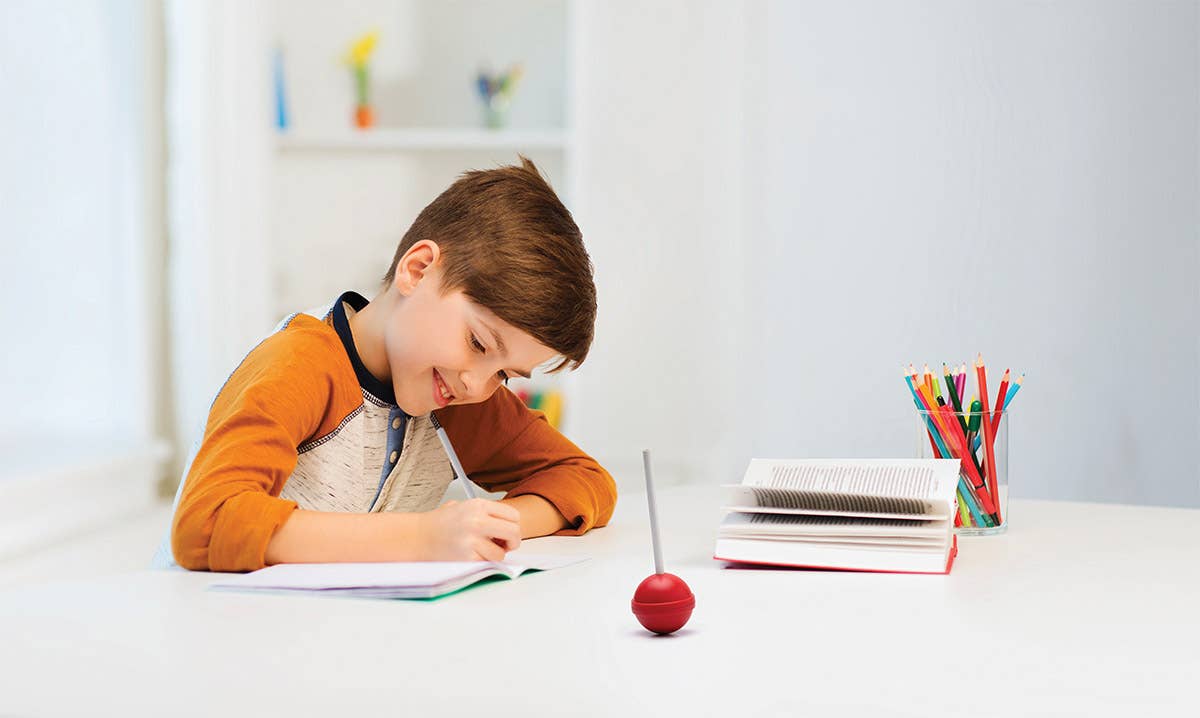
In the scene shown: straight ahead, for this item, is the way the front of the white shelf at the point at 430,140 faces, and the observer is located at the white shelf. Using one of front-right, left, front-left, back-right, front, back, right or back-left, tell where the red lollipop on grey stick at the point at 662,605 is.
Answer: front

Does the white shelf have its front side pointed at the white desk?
yes

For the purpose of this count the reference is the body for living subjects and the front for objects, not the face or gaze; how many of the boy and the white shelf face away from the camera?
0

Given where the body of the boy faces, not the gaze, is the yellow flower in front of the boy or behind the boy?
behind

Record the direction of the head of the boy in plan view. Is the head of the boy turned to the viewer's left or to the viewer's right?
to the viewer's right

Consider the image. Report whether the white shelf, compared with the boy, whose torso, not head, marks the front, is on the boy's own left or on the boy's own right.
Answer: on the boy's own left

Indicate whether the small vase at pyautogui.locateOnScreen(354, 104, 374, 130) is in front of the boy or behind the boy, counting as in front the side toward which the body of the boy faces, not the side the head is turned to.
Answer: behind

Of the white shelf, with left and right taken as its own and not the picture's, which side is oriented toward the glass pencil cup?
front

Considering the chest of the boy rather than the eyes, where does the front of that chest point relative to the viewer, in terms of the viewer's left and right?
facing the viewer and to the right of the viewer

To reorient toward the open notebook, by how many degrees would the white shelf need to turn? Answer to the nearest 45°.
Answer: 0° — it already faces it

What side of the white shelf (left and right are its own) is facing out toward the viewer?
front
